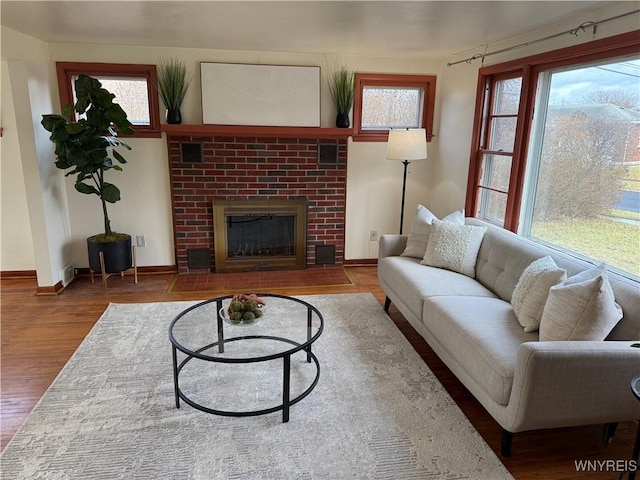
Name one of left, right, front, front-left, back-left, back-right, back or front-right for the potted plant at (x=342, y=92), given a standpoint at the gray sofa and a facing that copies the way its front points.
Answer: right

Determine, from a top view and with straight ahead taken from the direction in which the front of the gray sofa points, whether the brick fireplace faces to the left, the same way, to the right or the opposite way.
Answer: to the left

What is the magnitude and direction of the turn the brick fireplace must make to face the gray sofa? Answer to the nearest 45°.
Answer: approximately 45° to its left

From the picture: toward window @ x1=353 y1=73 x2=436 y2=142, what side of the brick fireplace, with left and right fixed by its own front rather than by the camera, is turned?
left

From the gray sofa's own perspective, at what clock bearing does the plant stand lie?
The plant stand is roughly at 2 o'clock from the gray sofa.

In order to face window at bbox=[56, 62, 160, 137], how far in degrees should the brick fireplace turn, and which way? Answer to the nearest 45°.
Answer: approximately 90° to its right

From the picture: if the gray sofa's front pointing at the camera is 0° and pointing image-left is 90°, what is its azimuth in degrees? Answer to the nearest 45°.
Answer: approximately 45°

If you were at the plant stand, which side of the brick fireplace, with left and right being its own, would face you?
right

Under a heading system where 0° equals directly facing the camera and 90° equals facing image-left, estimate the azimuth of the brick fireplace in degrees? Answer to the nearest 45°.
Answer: approximately 0°

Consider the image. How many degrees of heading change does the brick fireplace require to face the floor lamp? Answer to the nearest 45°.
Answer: approximately 45° to its left

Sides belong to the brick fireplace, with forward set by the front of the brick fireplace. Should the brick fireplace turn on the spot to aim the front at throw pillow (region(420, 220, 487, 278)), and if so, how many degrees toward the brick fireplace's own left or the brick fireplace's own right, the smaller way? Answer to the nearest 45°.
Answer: approximately 45° to the brick fireplace's own left

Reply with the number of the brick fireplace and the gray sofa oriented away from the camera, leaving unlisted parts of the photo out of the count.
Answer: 0

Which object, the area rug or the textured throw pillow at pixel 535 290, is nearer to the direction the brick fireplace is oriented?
the area rug

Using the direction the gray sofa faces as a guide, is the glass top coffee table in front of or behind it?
in front
